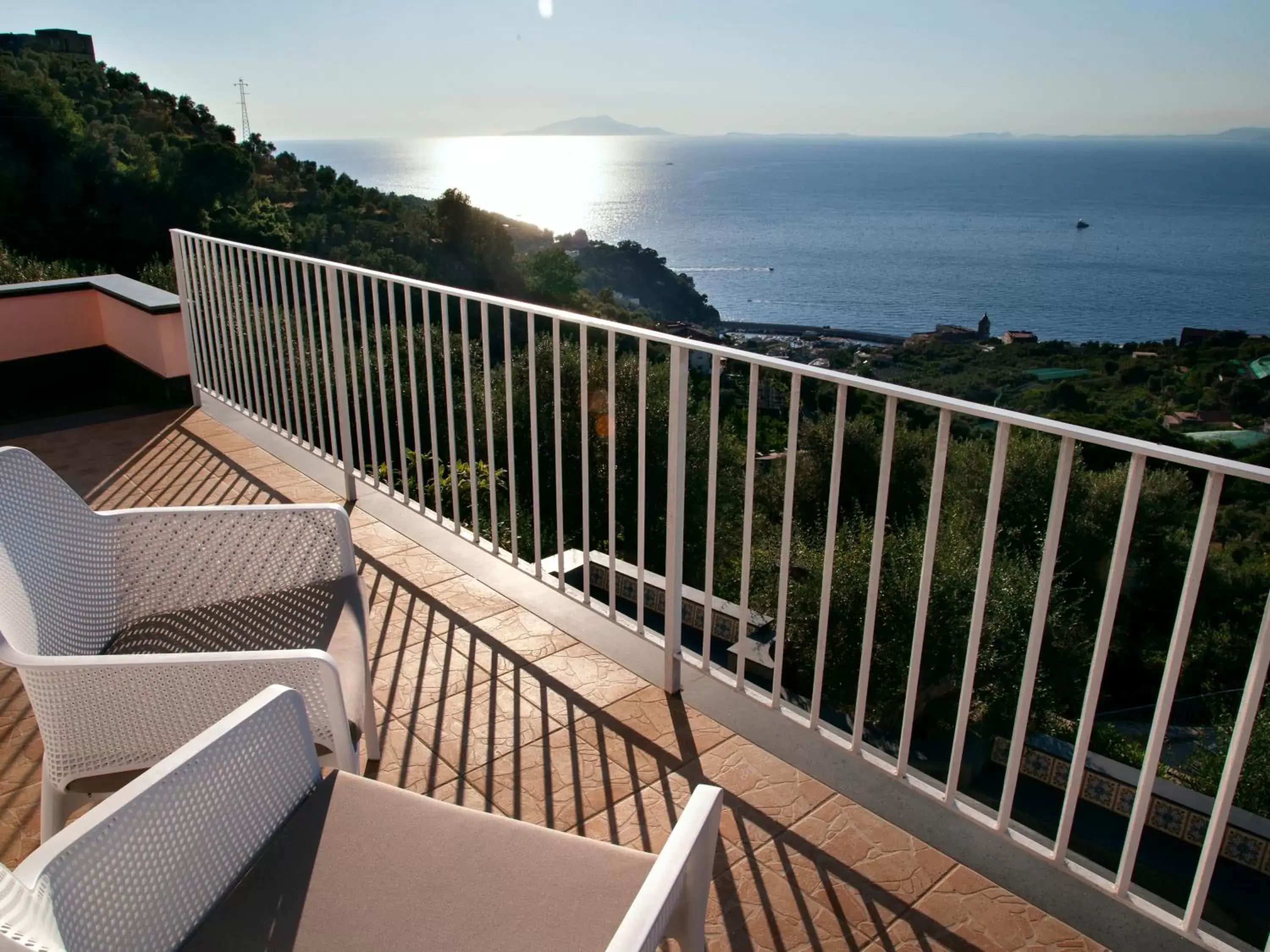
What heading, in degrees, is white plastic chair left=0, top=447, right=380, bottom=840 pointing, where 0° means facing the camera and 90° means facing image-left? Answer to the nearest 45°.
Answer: approximately 270°

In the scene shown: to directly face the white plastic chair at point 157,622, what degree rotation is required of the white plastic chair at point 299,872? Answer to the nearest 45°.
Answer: approximately 45° to its left

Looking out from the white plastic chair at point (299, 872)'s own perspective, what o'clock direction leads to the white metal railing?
The white metal railing is roughly at 12 o'clock from the white plastic chair.

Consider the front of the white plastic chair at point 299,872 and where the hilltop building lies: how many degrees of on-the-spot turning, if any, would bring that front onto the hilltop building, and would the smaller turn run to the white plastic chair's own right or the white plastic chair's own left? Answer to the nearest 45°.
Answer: approximately 45° to the white plastic chair's own left

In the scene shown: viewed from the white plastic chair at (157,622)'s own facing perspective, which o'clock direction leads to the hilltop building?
The hilltop building is roughly at 9 o'clock from the white plastic chair.

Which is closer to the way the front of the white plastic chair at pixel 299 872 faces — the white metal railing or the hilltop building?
the white metal railing

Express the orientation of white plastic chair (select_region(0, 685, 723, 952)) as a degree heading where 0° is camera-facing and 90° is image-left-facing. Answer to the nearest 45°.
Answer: approximately 225°
